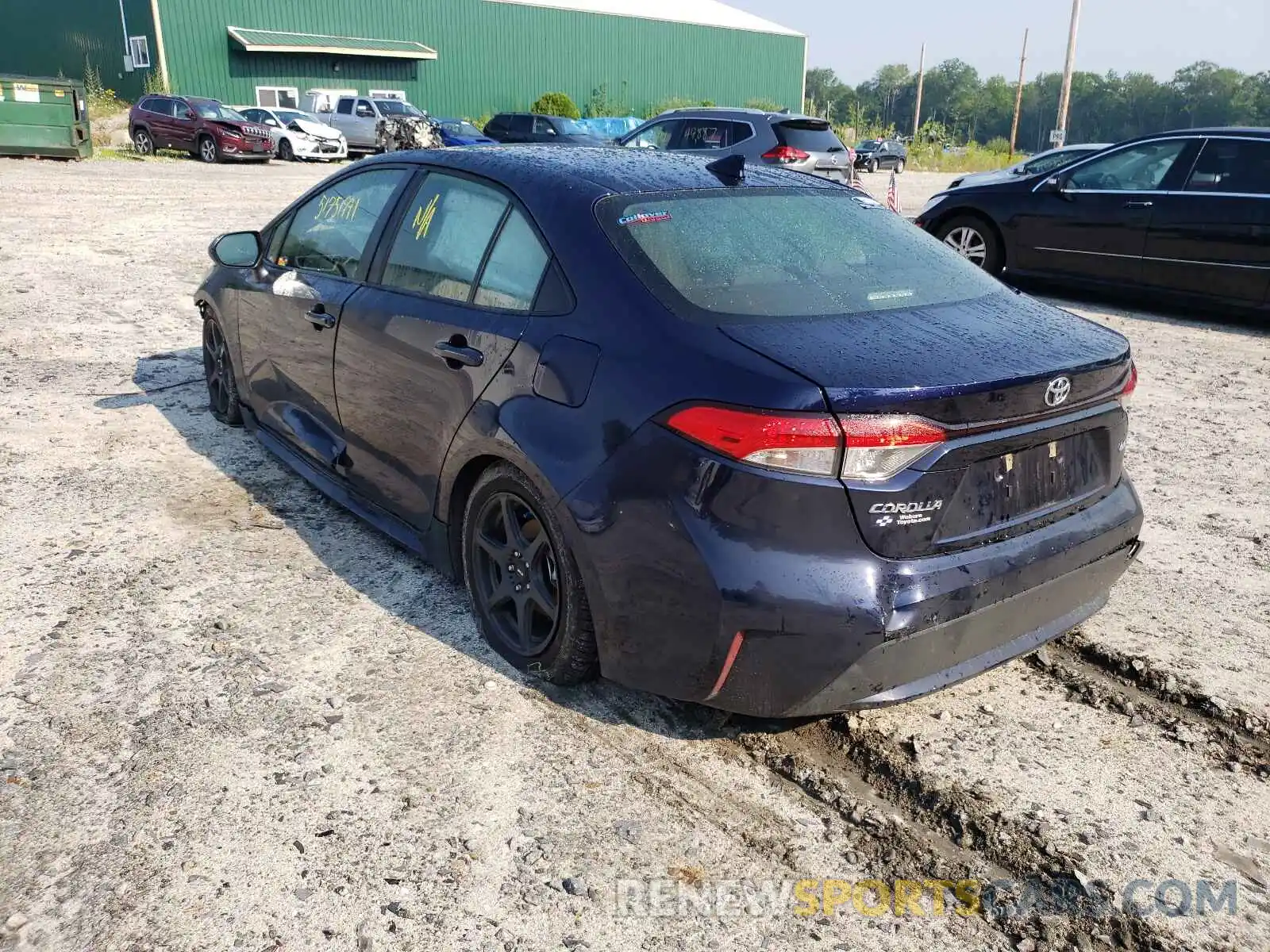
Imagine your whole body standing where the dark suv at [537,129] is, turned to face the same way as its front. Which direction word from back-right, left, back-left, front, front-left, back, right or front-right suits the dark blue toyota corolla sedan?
front-right

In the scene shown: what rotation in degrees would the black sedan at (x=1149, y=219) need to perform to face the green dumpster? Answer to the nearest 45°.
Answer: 0° — it already faces it

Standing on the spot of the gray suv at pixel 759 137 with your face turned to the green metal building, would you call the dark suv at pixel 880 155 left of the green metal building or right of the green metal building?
right

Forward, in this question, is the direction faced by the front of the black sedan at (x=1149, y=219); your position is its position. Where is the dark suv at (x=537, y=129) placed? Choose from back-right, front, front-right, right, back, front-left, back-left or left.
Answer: front-right

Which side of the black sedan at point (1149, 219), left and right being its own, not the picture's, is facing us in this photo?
left

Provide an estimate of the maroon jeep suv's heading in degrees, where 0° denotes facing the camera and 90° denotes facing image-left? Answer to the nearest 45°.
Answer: approximately 315°

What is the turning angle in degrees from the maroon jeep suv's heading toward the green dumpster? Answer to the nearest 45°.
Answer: approximately 90° to its right

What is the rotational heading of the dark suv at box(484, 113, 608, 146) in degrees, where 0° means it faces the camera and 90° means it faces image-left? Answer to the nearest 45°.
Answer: approximately 315°

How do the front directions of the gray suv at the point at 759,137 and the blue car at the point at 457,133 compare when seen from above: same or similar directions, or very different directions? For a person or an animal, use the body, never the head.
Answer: very different directions

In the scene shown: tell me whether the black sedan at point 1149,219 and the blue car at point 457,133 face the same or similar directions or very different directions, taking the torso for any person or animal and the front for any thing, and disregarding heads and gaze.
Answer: very different directions

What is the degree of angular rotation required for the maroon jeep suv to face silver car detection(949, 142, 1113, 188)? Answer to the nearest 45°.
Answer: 0° — it already faces it

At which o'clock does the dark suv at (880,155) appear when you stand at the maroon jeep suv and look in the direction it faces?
The dark suv is roughly at 10 o'clock from the maroon jeep suv.

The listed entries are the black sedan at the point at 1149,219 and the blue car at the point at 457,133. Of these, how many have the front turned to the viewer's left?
1
